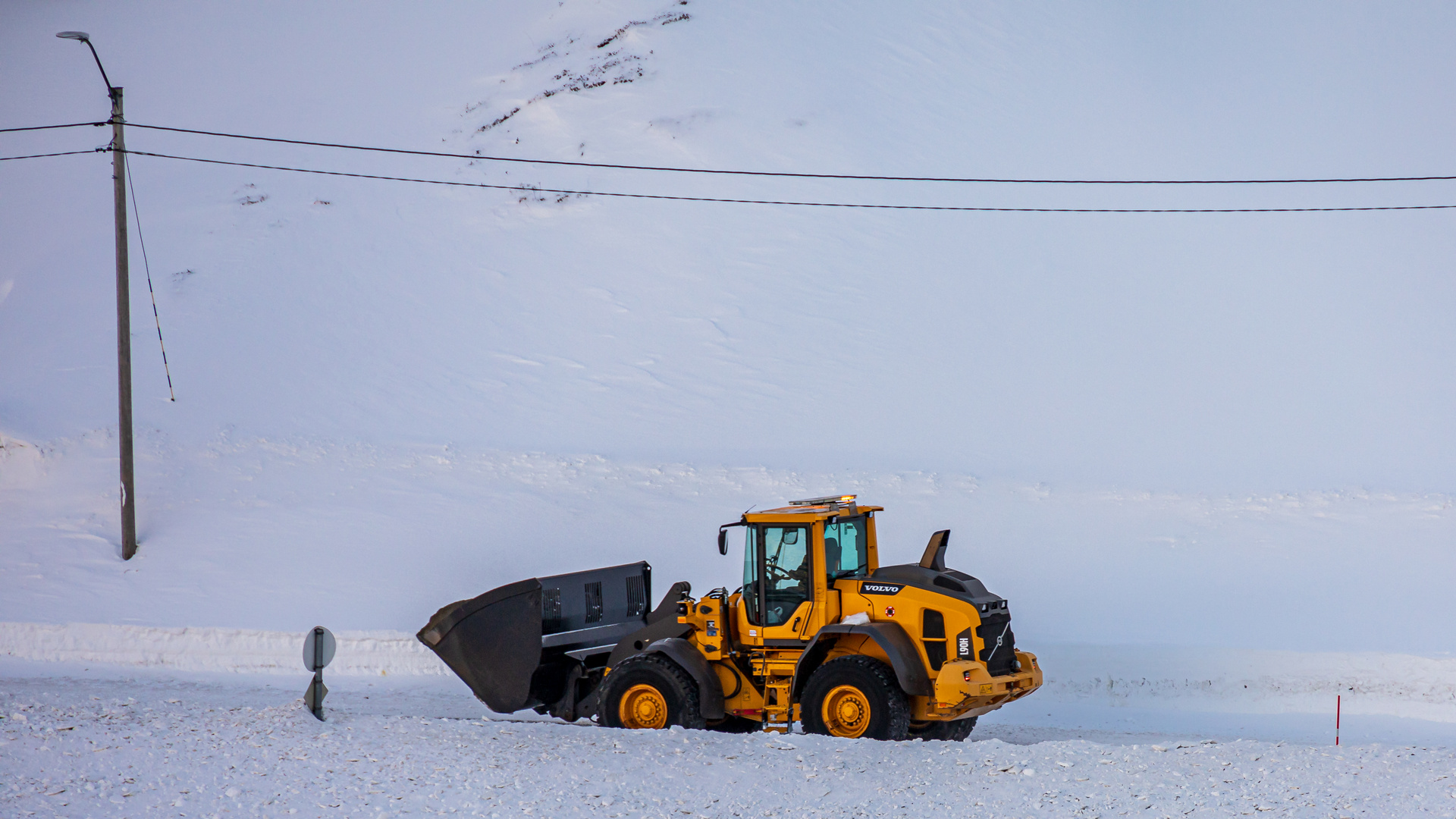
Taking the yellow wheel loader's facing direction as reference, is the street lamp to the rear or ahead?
ahead

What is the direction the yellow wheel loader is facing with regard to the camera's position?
facing away from the viewer and to the left of the viewer

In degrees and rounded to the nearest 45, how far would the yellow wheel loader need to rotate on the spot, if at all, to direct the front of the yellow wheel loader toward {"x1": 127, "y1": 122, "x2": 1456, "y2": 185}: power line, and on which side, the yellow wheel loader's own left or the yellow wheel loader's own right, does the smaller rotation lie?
approximately 45° to the yellow wheel loader's own right

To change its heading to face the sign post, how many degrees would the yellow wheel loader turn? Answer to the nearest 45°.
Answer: approximately 45° to its left

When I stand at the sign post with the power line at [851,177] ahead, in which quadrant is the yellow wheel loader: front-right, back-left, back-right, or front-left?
front-right

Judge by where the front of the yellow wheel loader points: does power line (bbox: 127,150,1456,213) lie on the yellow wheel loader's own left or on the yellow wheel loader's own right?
on the yellow wheel loader's own right

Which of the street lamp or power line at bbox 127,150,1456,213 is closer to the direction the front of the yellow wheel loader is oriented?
the street lamp
